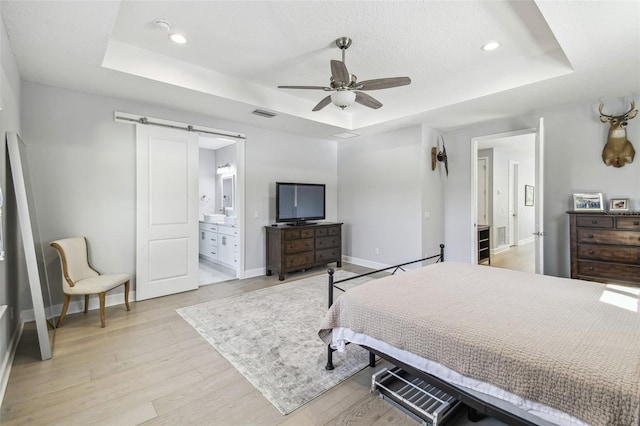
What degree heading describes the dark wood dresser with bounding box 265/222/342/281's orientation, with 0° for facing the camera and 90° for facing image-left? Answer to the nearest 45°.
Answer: approximately 315°

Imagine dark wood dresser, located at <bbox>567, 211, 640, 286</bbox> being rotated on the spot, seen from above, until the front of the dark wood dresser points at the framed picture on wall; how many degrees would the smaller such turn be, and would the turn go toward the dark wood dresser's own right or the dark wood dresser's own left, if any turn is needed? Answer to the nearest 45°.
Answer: approximately 135° to the dark wood dresser's own right

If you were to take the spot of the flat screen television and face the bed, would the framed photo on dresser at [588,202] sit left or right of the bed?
left

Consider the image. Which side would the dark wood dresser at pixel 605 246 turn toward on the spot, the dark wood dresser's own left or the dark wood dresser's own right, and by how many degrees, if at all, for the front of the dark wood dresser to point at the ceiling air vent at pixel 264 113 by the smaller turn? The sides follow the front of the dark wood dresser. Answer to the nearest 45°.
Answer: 0° — it already faces it

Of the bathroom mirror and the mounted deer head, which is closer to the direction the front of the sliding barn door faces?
the mounted deer head

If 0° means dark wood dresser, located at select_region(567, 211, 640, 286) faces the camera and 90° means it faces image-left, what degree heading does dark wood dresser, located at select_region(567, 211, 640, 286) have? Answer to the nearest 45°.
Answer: approximately 45°

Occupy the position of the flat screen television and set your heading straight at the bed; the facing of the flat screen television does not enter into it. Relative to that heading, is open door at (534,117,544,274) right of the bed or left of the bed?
left

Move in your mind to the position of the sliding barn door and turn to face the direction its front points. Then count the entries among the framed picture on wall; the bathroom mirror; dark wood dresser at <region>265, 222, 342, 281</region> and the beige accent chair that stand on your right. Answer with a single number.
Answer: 1

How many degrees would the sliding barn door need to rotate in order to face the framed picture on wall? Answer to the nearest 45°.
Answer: approximately 45° to its left

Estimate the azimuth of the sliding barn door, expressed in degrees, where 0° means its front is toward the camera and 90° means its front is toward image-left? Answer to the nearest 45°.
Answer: approximately 315°

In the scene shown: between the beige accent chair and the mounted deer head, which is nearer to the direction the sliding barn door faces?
the mounted deer head

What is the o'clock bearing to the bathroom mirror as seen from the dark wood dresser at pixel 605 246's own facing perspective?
The bathroom mirror is roughly at 1 o'clock from the dark wood dresser.

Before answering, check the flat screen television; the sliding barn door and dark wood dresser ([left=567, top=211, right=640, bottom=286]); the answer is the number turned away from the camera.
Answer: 0

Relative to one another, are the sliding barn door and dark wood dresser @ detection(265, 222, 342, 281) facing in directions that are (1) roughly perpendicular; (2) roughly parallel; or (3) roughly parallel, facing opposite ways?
roughly parallel

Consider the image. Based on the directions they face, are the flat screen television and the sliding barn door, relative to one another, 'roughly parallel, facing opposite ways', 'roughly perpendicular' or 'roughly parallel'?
roughly parallel

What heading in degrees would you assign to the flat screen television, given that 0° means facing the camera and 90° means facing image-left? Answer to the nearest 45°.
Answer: approximately 315°

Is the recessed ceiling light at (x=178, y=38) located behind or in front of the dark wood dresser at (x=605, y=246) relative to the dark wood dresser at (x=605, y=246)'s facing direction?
in front
